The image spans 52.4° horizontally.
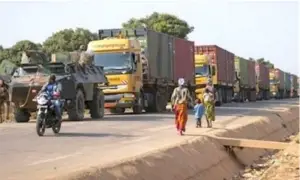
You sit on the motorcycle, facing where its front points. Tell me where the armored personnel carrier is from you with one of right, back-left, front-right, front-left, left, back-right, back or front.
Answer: back-right

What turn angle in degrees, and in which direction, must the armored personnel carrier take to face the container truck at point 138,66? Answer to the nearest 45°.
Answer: approximately 180°

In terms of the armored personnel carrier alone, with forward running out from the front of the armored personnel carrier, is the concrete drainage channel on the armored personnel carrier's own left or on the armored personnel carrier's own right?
on the armored personnel carrier's own left

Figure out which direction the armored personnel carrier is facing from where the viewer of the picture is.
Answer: facing the viewer and to the left of the viewer

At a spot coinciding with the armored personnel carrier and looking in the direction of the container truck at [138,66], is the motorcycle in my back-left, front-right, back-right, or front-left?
back-right

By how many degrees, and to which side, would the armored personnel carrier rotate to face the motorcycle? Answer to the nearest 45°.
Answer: approximately 45° to its left

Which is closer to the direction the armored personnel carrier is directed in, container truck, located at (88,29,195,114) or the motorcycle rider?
the motorcycle rider

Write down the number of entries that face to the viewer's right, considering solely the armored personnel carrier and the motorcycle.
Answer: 0

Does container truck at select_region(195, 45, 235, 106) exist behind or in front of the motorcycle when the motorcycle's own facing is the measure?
behind

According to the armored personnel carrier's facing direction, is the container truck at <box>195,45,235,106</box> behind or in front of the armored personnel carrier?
behind

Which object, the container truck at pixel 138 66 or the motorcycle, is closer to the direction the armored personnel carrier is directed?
the motorcycle
